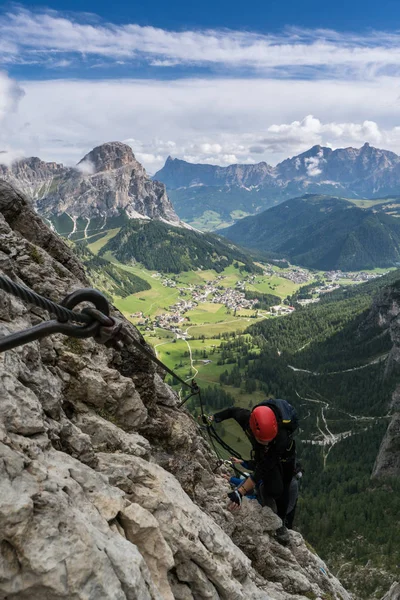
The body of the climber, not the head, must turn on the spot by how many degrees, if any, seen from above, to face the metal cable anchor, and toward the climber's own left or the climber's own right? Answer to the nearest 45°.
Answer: approximately 45° to the climber's own left

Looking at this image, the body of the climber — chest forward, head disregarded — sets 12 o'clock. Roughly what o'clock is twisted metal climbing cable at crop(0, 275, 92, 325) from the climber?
The twisted metal climbing cable is roughly at 11 o'clock from the climber.

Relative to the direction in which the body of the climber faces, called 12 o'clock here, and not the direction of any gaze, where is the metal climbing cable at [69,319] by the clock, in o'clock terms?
The metal climbing cable is roughly at 11 o'clock from the climber.

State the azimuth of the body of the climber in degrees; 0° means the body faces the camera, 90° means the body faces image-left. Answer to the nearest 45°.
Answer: approximately 45°
